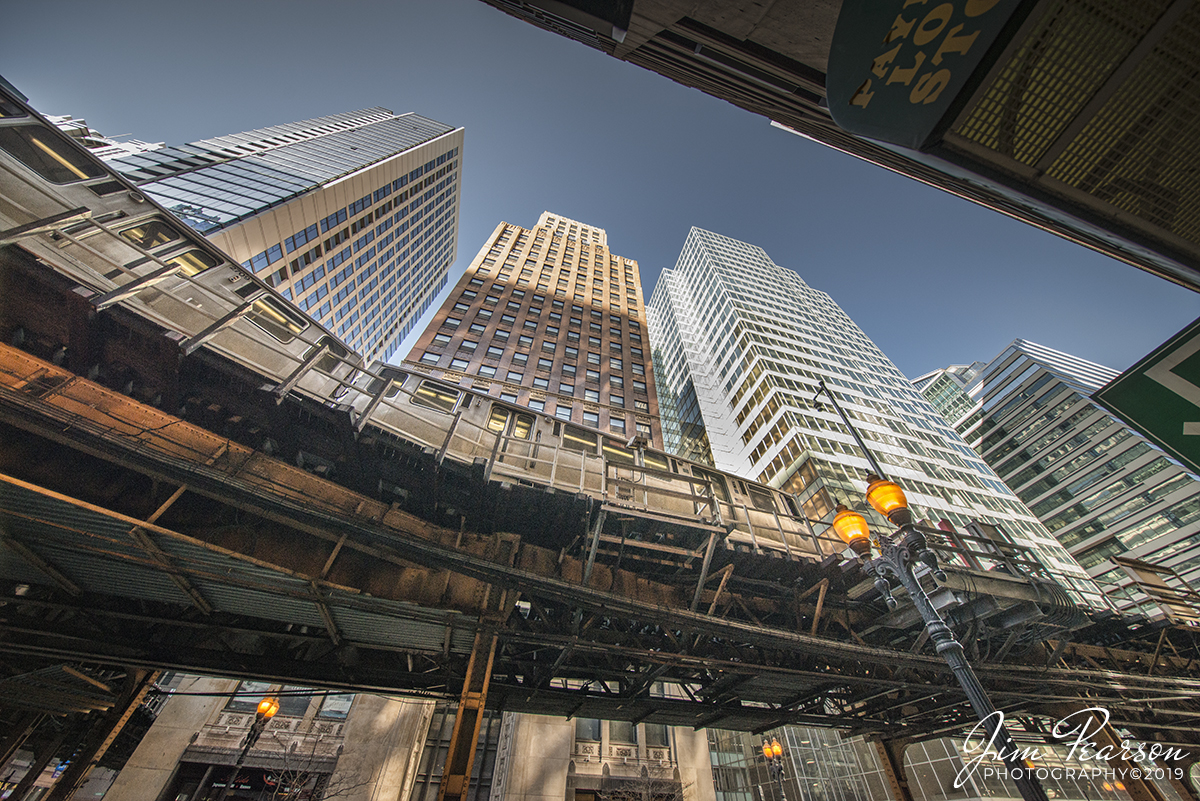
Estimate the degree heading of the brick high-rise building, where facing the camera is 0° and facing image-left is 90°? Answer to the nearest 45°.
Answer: approximately 0°

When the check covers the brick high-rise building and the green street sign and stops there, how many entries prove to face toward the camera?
2

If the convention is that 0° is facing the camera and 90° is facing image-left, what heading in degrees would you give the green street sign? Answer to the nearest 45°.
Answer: approximately 0°

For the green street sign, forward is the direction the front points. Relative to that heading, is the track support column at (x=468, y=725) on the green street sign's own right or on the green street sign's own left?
on the green street sign's own right
